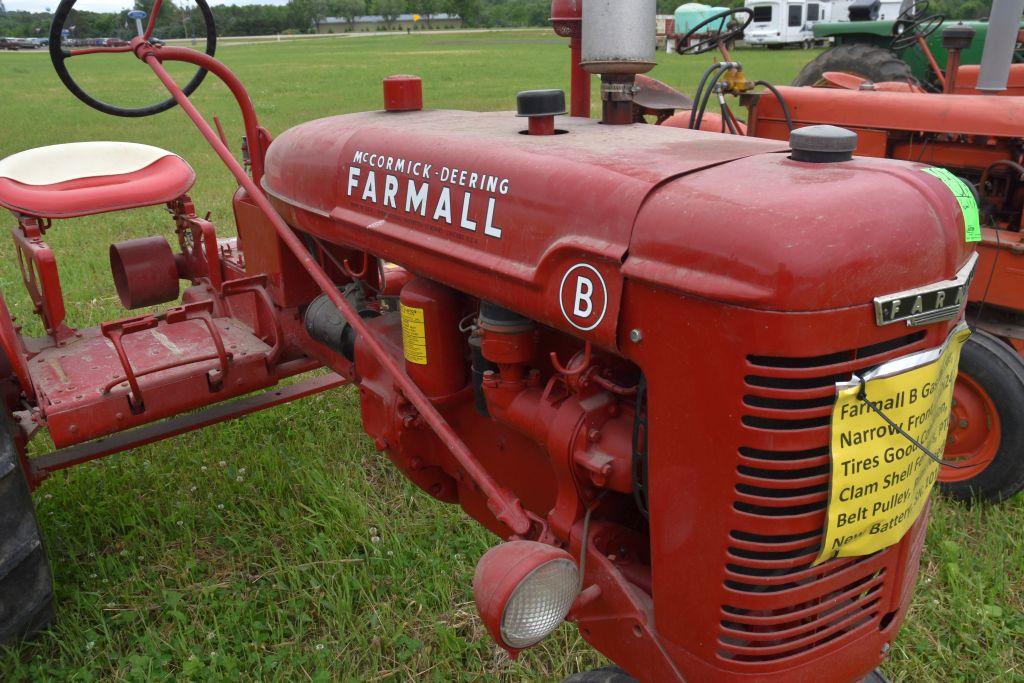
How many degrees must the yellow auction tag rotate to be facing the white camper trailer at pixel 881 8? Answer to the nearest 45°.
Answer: approximately 135° to its left

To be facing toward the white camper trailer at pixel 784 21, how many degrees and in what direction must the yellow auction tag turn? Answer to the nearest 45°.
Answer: approximately 135° to its left

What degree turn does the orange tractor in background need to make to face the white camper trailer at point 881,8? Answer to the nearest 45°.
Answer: approximately 135° to its left

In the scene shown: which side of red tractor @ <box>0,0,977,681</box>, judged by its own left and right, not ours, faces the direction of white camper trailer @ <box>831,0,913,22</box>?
left

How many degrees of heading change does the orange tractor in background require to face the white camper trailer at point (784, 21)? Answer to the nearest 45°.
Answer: approximately 135° to its left

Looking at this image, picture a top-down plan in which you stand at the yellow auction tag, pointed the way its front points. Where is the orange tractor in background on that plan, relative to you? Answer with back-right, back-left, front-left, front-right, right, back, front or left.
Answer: back-left

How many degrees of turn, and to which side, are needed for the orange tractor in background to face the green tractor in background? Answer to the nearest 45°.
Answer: approximately 135° to its left

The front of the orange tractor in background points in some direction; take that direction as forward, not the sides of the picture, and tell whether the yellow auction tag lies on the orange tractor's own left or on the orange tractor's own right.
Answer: on the orange tractor's own right

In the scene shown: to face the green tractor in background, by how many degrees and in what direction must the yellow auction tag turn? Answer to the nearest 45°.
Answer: approximately 135° to its left

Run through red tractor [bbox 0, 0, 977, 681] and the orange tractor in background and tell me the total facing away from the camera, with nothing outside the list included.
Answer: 0

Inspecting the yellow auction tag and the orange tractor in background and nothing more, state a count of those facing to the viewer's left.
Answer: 0
